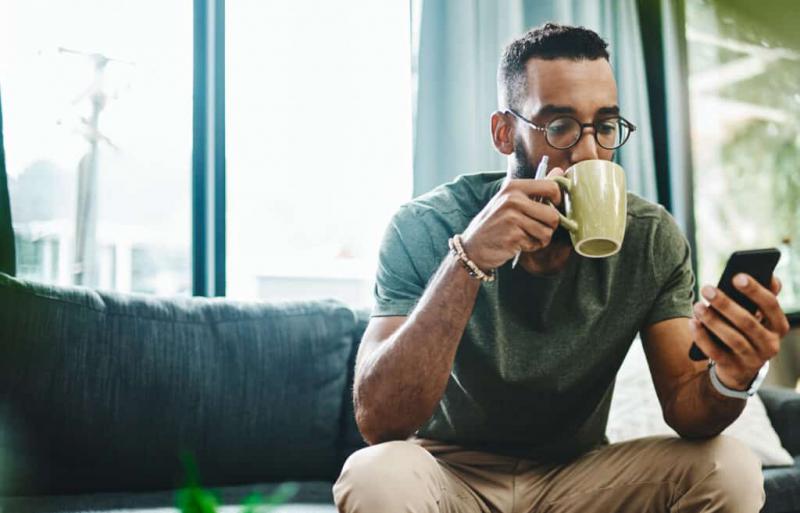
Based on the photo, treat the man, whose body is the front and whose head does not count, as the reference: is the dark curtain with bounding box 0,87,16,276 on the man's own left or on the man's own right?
on the man's own right

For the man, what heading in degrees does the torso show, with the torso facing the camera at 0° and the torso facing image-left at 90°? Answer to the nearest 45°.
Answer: approximately 0°

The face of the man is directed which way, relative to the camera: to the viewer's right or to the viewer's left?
to the viewer's right

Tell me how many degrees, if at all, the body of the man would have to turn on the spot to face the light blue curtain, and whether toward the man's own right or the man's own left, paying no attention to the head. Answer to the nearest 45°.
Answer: approximately 180°

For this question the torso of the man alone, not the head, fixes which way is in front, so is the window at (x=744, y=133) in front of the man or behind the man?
behind
